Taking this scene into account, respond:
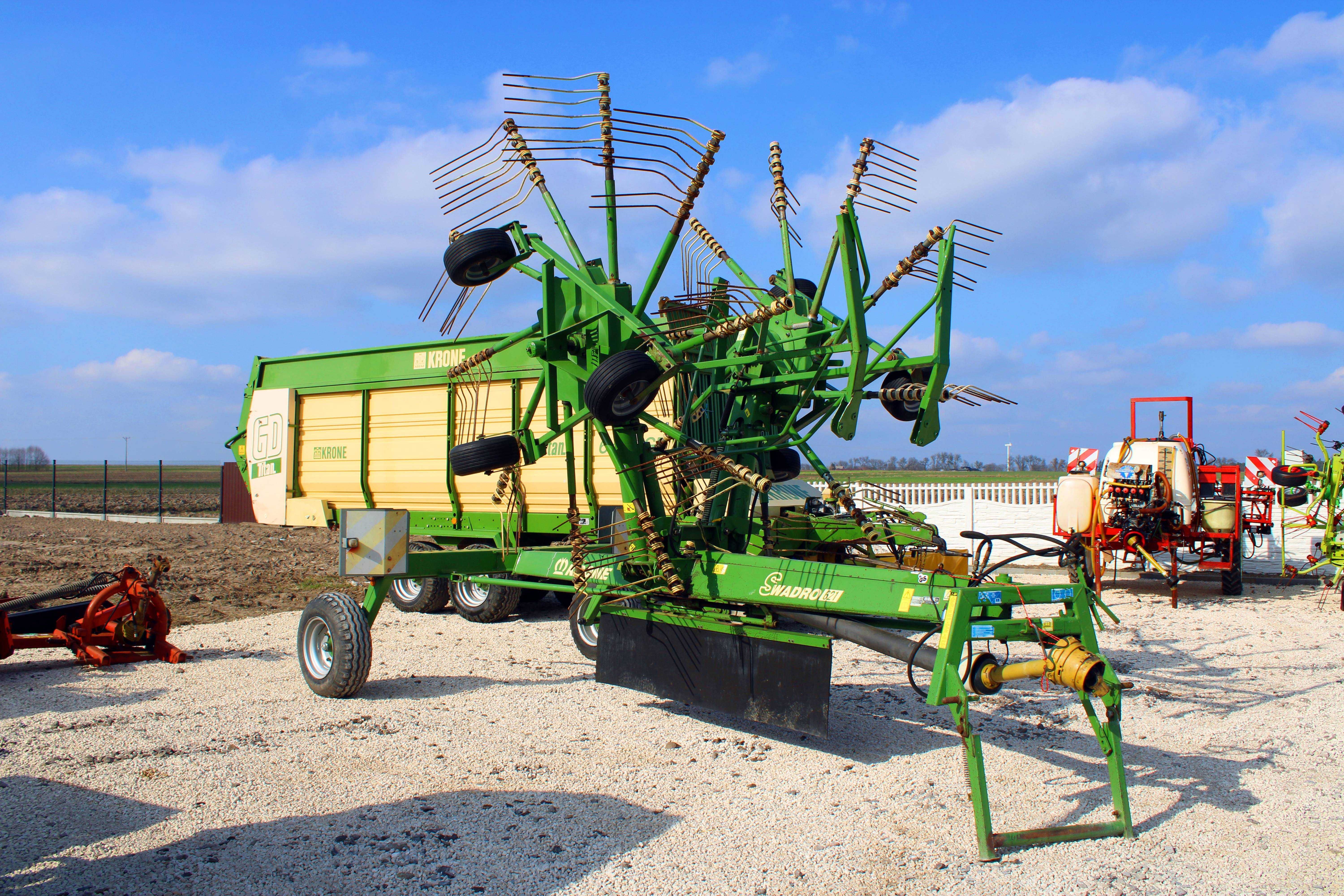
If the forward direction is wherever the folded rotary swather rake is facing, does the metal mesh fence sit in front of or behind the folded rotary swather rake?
behind

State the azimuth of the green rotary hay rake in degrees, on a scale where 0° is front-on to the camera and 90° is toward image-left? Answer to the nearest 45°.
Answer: approximately 315°

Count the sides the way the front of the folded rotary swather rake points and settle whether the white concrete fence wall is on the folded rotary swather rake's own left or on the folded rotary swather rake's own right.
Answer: on the folded rotary swather rake's own left

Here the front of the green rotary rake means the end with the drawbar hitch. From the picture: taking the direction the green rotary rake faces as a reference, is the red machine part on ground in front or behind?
behind
